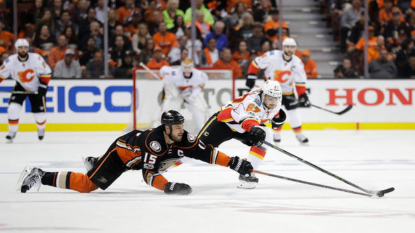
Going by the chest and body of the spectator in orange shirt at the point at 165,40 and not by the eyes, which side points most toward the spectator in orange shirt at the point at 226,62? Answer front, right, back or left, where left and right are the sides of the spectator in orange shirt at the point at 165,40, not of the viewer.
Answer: left

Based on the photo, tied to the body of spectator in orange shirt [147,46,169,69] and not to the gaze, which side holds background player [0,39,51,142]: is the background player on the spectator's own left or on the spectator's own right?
on the spectator's own right

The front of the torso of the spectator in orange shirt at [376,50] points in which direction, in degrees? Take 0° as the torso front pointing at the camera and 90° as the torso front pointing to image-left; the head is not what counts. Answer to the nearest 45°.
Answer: approximately 0°

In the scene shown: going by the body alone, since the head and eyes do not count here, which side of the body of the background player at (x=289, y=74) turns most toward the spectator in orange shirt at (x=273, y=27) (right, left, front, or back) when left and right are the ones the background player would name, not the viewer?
back

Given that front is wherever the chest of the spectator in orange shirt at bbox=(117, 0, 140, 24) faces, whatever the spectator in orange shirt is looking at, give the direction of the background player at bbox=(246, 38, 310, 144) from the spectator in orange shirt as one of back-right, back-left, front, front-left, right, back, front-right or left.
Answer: front-left

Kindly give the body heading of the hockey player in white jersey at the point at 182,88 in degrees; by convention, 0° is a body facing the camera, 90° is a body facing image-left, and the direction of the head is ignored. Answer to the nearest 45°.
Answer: approximately 0°

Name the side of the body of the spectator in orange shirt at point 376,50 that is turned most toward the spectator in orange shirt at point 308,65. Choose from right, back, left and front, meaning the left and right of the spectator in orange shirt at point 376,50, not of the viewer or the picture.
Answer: right

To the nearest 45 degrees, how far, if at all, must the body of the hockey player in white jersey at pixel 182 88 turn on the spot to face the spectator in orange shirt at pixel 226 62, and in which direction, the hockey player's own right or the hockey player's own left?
approximately 135° to the hockey player's own left

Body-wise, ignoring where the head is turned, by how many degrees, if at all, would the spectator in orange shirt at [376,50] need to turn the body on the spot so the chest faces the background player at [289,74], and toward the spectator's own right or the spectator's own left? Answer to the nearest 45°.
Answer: approximately 45° to the spectator's own right
